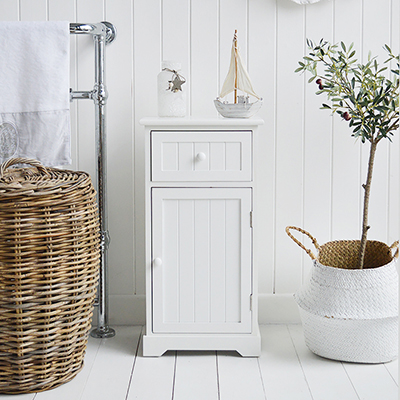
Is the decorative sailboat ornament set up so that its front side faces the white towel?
yes

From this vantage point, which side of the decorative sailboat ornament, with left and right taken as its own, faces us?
left

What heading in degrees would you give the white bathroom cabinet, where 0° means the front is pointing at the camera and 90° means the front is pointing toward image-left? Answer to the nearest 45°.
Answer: approximately 0°
